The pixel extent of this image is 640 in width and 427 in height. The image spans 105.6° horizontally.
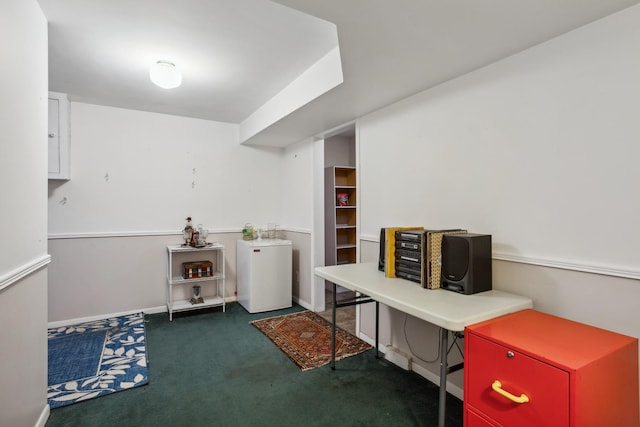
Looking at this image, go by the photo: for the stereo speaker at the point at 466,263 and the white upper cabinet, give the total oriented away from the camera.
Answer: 0

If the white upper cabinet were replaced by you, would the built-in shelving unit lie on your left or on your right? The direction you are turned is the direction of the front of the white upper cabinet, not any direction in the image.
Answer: on your left

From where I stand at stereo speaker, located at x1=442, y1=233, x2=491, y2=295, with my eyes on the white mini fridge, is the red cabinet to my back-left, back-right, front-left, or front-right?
back-left

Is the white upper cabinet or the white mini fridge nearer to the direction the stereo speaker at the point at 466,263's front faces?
the white upper cabinet

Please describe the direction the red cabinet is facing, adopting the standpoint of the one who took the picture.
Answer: facing the viewer and to the left of the viewer

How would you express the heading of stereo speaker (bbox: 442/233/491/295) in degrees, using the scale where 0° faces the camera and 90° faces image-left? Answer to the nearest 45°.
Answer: approximately 45°

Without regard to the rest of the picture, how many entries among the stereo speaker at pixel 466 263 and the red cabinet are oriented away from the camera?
0

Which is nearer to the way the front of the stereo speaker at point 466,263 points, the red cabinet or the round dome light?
the round dome light

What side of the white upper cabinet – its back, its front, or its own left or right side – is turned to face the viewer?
front

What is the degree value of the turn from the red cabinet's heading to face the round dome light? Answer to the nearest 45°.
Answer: approximately 45° to its right

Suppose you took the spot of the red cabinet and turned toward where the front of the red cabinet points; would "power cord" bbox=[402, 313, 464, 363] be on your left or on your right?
on your right

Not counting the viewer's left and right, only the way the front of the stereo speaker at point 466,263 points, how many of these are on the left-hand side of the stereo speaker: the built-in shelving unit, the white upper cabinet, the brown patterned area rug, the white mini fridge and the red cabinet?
1

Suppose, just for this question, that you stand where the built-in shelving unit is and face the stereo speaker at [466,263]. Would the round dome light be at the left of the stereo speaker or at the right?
right
